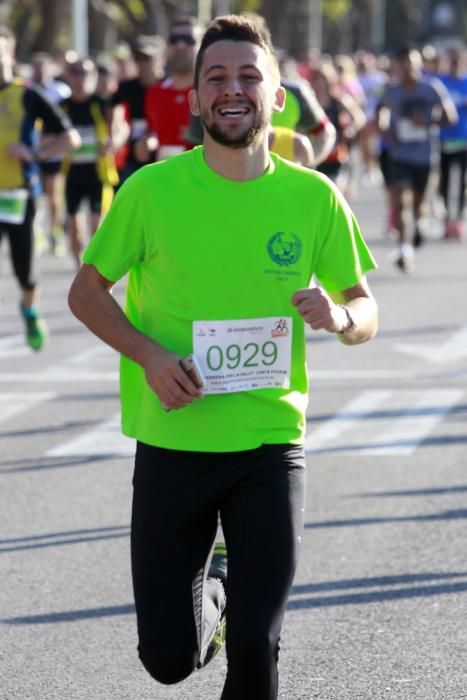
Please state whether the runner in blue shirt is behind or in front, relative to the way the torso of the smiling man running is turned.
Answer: behind

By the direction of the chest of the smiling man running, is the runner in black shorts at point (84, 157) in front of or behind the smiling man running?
behind

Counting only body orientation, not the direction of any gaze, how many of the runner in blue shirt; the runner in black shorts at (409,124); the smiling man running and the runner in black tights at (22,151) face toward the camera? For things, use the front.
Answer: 4

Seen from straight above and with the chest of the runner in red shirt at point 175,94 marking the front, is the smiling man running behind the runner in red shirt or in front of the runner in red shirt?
in front

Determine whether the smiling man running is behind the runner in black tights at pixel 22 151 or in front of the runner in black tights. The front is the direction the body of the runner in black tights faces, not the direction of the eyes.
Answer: in front

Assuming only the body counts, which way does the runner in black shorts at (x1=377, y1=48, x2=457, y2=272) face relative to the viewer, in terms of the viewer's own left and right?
facing the viewer

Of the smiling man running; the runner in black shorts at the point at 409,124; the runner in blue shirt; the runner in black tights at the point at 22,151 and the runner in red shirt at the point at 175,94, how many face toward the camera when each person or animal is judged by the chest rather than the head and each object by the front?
5

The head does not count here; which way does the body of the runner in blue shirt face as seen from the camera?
toward the camera

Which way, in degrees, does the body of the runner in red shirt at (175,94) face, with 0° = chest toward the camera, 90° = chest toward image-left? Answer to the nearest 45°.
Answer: approximately 0°

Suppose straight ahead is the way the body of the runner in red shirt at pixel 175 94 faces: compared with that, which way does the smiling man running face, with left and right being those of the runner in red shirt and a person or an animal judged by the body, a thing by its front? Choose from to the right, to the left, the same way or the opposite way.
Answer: the same way

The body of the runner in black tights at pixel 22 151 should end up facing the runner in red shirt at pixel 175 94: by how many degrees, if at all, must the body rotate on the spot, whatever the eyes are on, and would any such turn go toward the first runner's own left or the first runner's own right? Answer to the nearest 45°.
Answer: approximately 90° to the first runner's own left

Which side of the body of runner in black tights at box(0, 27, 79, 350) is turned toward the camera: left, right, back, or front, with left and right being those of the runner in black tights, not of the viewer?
front

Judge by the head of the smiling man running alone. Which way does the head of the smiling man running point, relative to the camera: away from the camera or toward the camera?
toward the camera

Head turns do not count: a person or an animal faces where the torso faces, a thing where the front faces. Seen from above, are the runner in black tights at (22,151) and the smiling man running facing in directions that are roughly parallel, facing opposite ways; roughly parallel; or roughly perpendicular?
roughly parallel

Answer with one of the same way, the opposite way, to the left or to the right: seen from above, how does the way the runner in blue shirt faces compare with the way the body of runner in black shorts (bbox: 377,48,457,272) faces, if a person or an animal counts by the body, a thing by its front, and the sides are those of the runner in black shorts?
the same way

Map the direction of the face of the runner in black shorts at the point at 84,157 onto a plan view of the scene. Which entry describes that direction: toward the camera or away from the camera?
toward the camera
